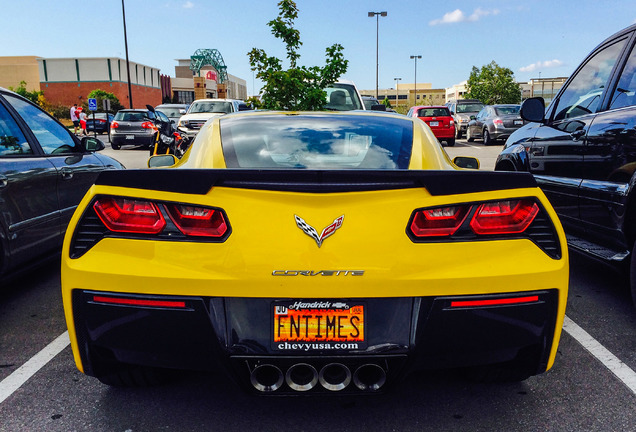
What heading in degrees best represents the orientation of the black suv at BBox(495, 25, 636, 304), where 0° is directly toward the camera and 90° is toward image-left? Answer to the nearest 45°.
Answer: approximately 135°

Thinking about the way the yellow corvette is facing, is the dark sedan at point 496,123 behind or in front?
in front

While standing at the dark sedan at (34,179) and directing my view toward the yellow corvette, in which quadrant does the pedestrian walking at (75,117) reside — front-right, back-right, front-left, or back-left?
back-left

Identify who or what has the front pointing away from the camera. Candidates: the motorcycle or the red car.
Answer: the red car

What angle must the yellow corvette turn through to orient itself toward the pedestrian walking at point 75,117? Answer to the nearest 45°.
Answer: approximately 45° to its left

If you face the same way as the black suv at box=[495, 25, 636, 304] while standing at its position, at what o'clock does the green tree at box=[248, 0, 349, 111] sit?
The green tree is roughly at 12 o'clock from the black suv.

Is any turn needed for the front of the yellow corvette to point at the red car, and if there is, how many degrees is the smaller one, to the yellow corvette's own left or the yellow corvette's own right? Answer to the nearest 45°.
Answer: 0° — it already faces it

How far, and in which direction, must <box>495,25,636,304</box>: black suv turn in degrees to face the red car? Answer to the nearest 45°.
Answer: approximately 45° to its right

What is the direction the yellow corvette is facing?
away from the camera

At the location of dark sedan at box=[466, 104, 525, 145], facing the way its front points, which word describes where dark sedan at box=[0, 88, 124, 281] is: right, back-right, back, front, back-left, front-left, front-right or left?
back-left

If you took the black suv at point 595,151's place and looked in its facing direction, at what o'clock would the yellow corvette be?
The yellow corvette is roughly at 8 o'clock from the black suv.

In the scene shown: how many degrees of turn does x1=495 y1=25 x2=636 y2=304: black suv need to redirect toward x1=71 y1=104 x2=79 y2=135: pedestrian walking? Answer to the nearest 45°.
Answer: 0° — it already faces them

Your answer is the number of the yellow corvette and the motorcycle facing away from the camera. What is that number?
1

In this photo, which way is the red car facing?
away from the camera

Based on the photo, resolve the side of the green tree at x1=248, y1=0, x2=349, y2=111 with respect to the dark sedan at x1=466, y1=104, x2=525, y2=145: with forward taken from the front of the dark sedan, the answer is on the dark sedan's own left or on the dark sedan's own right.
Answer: on the dark sedan's own left
